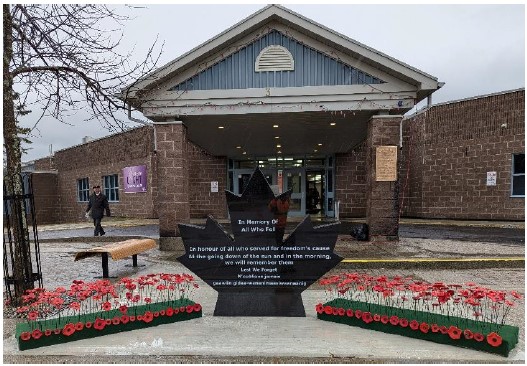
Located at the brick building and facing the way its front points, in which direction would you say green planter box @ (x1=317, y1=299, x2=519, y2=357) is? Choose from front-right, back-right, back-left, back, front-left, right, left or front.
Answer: front

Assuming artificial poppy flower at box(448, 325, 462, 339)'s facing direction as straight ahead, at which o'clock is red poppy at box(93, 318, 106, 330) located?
The red poppy is roughly at 2 o'clock from the artificial poppy flower.

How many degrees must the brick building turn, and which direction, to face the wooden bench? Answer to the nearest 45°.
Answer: approximately 45° to its right

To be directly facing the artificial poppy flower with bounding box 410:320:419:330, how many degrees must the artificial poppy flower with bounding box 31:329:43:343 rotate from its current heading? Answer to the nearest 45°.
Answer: approximately 90° to its left

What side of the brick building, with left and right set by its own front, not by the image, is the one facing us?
front

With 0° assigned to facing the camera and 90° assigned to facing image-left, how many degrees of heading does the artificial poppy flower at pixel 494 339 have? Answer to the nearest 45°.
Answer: approximately 0°

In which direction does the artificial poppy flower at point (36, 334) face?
toward the camera

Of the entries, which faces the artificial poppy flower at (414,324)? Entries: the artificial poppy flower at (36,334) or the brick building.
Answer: the brick building

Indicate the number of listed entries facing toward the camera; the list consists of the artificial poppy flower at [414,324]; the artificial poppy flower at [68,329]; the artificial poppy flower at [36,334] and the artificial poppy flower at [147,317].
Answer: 4

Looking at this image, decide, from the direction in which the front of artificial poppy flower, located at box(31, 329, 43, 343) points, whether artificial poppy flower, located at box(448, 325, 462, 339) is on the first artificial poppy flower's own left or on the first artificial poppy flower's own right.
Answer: on the first artificial poppy flower's own left

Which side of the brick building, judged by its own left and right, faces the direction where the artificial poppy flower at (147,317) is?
front

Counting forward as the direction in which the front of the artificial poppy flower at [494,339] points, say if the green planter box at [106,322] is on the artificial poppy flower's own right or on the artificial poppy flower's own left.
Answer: on the artificial poppy flower's own right

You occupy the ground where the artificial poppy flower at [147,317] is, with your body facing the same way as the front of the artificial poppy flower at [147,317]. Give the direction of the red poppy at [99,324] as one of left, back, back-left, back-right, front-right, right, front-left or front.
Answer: right

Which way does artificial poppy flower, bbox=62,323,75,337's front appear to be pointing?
toward the camera

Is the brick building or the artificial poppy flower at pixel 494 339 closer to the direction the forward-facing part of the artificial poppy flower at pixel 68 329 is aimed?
the artificial poppy flower

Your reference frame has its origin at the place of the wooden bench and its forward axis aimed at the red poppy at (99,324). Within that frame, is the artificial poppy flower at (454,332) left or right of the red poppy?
left

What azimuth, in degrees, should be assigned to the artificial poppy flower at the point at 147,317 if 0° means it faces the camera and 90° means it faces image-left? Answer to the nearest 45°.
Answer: approximately 0°
